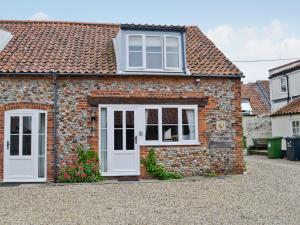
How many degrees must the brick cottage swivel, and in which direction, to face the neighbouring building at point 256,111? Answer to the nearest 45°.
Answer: approximately 135° to its left

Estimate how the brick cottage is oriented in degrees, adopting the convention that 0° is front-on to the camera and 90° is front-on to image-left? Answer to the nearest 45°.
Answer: approximately 0°

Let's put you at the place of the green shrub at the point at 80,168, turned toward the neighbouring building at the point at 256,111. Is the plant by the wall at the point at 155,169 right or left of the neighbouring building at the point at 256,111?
right

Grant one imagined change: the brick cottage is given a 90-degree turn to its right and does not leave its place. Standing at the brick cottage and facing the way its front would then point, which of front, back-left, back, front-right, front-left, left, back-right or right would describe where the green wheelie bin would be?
back-right

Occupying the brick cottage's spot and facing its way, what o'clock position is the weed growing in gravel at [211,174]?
The weed growing in gravel is roughly at 9 o'clock from the brick cottage.

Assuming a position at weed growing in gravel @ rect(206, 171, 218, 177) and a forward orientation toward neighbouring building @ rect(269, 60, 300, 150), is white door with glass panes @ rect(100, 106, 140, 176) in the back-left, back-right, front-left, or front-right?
back-left

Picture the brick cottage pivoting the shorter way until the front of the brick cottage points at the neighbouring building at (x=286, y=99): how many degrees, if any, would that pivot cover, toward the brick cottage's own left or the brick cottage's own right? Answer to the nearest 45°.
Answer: approximately 135° to the brick cottage's own left

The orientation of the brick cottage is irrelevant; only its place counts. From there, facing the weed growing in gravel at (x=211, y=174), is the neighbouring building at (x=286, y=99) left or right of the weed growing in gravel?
left

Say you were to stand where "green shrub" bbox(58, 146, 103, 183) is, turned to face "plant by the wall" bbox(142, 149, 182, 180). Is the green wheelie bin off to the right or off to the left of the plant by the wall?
left
